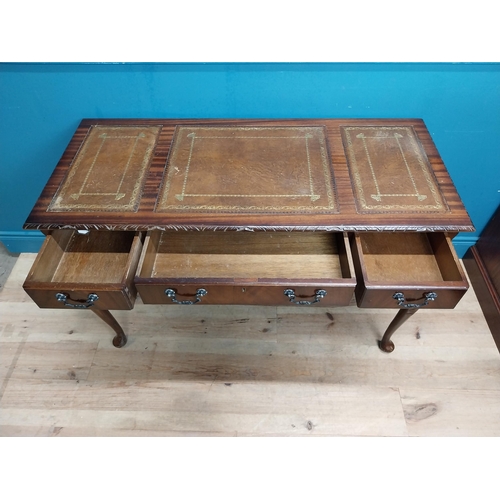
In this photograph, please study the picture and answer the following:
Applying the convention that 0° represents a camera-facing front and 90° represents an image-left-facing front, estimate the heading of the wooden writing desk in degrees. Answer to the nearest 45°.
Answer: approximately 0°
